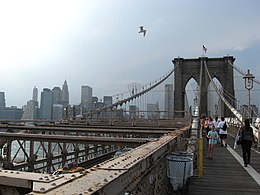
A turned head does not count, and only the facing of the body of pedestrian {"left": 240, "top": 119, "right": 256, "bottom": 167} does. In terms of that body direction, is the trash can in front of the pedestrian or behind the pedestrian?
behind

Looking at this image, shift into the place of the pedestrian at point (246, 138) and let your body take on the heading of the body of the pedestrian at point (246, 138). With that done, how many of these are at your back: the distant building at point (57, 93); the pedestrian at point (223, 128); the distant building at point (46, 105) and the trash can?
1

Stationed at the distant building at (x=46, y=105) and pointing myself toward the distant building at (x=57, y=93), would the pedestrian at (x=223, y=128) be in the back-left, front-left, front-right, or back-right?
back-right

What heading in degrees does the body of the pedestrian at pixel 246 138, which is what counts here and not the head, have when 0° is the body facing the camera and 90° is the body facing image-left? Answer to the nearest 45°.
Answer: approximately 180°

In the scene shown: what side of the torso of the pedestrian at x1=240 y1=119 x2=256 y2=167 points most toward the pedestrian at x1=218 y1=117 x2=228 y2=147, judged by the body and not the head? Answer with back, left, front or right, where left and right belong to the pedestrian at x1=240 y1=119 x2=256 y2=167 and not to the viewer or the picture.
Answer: front

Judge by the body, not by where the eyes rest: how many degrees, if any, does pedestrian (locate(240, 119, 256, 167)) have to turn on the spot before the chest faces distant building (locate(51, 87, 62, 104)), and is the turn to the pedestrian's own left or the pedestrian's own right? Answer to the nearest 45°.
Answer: approximately 45° to the pedestrian's own left

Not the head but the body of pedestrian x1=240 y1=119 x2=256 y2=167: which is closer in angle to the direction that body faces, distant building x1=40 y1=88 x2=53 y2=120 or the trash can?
the distant building

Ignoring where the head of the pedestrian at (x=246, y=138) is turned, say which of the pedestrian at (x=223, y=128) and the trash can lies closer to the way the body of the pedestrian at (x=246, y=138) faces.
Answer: the pedestrian

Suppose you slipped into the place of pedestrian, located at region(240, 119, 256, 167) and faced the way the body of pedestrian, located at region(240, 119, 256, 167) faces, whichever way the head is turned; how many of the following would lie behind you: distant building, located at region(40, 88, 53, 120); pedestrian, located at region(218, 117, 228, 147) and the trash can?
1
